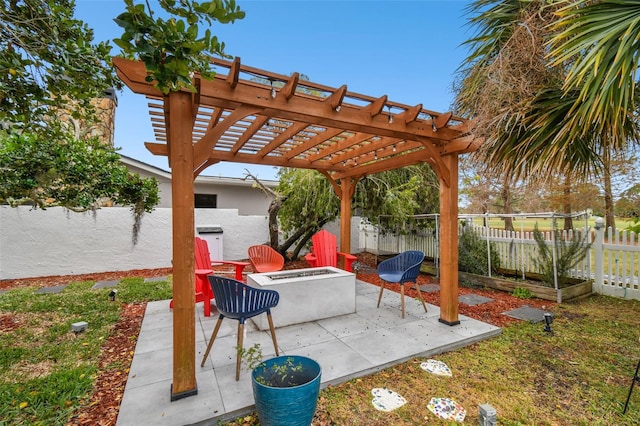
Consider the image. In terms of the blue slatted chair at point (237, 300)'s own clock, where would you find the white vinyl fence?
The white vinyl fence is roughly at 1 o'clock from the blue slatted chair.

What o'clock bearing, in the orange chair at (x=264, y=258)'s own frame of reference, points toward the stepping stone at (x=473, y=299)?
The stepping stone is roughly at 11 o'clock from the orange chair.

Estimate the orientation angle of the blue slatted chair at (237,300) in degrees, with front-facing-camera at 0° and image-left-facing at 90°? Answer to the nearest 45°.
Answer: approximately 225°

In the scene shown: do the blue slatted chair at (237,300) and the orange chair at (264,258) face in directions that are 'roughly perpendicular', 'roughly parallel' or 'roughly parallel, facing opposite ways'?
roughly perpendicular

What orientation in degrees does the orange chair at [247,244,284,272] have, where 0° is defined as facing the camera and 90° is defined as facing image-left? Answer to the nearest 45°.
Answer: approximately 315°

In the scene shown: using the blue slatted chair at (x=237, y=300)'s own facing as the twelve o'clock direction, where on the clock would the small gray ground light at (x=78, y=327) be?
The small gray ground light is roughly at 9 o'clock from the blue slatted chair.

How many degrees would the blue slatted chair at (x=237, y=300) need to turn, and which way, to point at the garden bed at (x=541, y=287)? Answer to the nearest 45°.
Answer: approximately 45° to its right

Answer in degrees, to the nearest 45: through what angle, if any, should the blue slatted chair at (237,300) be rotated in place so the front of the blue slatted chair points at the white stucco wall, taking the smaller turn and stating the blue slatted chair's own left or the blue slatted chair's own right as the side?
approximately 90° to the blue slatted chair's own left

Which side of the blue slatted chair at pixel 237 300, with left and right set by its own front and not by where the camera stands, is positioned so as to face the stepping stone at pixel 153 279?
left

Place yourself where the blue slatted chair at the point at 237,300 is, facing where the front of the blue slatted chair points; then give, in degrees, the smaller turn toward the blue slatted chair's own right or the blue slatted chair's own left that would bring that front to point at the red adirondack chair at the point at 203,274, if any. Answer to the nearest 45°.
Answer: approximately 45° to the blue slatted chair's own left
